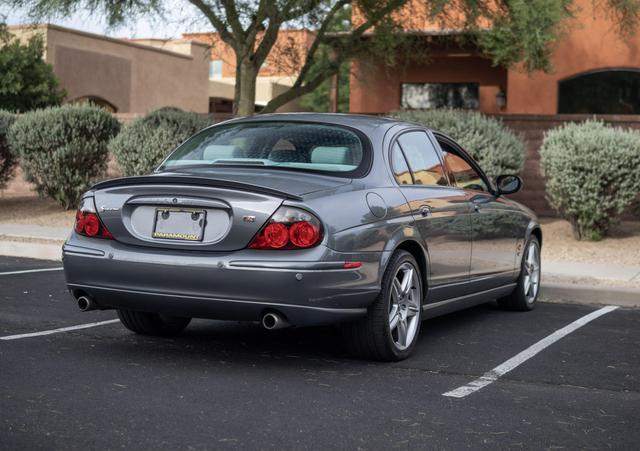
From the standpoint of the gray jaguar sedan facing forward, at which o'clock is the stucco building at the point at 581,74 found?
The stucco building is roughly at 11 o'clock from the gray jaguar sedan.

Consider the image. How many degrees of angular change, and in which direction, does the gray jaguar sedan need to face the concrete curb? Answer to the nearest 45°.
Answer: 0° — it already faces it

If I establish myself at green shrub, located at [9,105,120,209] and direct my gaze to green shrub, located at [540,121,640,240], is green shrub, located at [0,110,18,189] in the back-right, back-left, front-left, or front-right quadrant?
back-left

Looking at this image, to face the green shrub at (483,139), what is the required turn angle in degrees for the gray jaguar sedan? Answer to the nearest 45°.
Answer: approximately 45° to its left

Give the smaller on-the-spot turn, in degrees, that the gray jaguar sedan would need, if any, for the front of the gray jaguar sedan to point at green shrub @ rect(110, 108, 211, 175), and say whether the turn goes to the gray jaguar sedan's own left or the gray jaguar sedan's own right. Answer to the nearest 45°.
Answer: approximately 45° to the gray jaguar sedan's own left

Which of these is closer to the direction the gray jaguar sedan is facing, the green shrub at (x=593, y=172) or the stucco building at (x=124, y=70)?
the green shrub

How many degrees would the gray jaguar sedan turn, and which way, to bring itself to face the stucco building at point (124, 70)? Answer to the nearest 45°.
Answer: approximately 45° to its left

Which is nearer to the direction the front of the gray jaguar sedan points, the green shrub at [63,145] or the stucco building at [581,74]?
the stucco building

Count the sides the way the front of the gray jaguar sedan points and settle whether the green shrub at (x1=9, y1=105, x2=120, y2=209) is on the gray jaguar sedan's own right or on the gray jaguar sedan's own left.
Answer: on the gray jaguar sedan's own left

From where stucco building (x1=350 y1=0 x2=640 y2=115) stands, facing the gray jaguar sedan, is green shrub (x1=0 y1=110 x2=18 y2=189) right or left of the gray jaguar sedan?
right

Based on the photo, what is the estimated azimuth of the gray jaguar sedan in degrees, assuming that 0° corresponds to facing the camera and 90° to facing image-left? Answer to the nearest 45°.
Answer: approximately 225°
